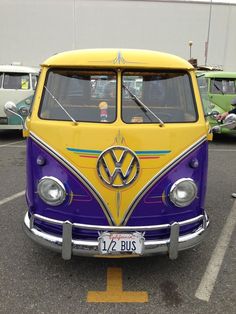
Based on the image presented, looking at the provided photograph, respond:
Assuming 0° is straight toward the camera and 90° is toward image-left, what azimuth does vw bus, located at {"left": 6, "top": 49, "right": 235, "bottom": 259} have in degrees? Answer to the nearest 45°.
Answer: approximately 0°

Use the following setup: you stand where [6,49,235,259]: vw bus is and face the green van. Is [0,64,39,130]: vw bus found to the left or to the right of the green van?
left

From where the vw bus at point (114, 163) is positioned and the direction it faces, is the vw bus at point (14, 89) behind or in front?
behind

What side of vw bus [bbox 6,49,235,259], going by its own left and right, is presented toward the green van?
back
